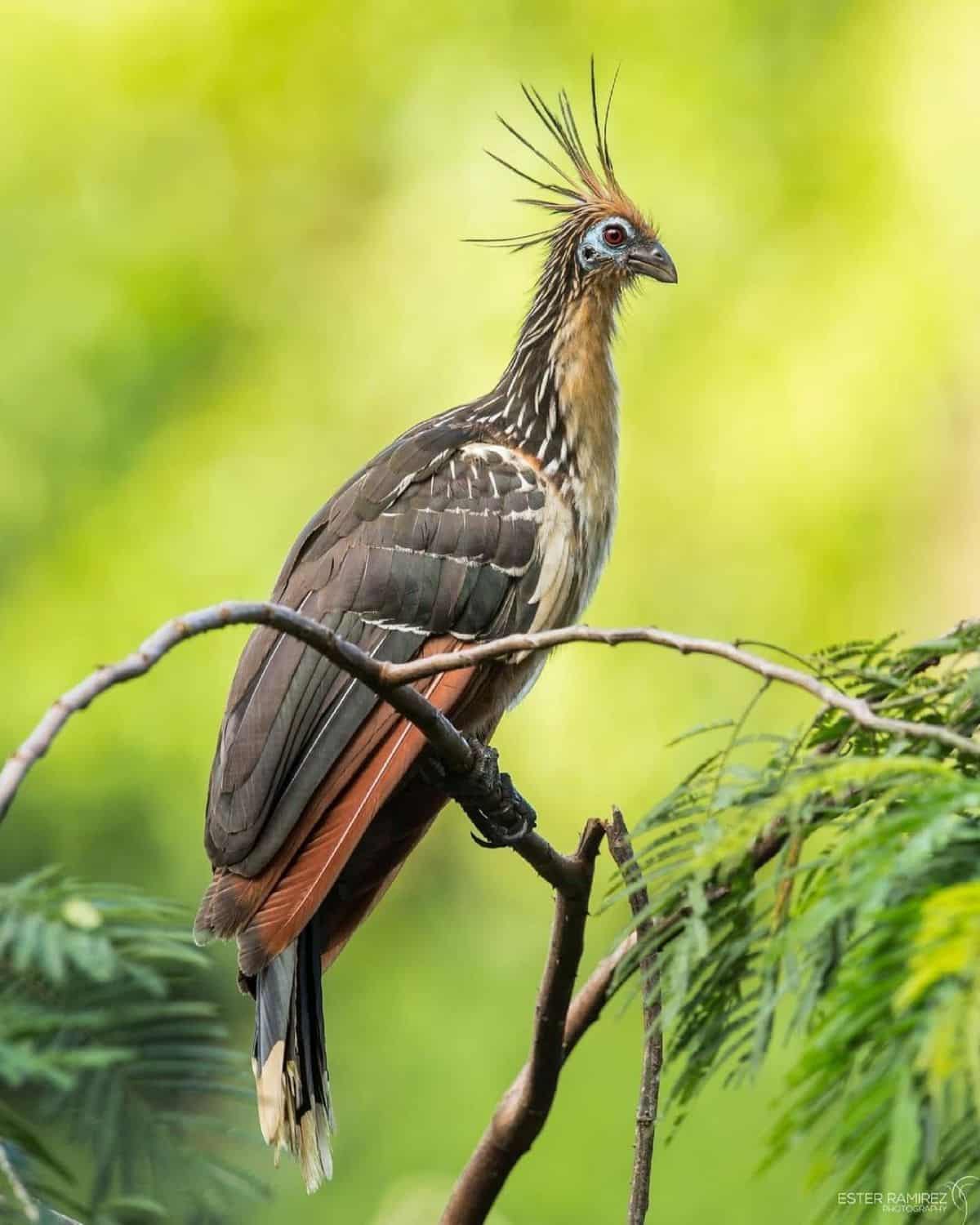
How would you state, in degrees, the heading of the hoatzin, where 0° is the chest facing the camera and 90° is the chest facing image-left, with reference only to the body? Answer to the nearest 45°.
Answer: approximately 270°

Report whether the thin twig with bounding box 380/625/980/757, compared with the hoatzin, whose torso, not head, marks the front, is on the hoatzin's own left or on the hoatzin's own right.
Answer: on the hoatzin's own right

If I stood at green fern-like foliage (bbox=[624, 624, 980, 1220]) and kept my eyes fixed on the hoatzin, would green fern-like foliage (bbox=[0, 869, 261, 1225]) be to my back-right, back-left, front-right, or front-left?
front-left
